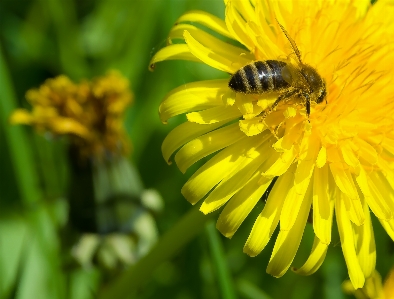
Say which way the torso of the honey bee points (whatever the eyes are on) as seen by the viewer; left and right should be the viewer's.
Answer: facing to the right of the viewer

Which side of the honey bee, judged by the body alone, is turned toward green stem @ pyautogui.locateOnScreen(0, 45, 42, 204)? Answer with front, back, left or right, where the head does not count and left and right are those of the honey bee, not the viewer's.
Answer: back
